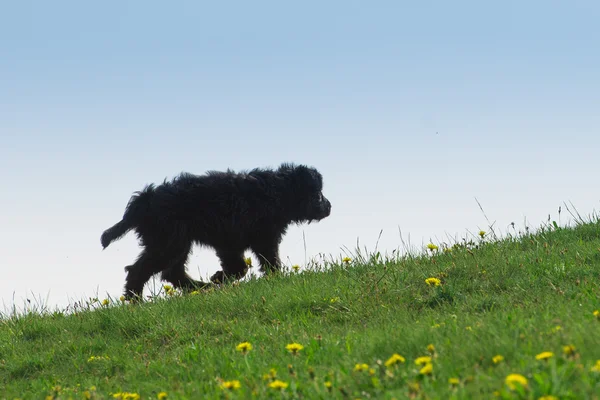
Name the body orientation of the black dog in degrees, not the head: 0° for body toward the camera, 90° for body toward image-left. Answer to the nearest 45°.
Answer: approximately 270°

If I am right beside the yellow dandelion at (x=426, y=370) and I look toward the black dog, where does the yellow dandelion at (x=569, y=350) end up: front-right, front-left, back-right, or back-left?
back-right

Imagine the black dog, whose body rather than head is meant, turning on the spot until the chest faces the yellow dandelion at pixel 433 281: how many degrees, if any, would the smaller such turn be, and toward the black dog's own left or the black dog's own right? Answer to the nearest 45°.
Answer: approximately 45° to the black dog's own right

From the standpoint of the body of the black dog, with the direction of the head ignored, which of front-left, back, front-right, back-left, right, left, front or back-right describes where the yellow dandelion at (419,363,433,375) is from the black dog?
right

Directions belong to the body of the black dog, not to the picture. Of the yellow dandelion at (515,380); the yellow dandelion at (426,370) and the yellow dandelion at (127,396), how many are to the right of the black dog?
3

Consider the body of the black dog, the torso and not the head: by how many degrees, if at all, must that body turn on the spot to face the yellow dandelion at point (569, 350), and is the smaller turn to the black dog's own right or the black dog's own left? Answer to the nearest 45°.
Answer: approximately 90° to the black dog's own right

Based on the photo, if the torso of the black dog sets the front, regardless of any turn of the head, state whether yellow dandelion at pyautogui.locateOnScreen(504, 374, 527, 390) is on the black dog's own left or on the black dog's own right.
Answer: on the black dog's own right

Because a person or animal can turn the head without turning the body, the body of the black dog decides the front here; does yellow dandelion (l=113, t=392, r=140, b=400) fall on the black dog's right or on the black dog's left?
on the black dog's right
